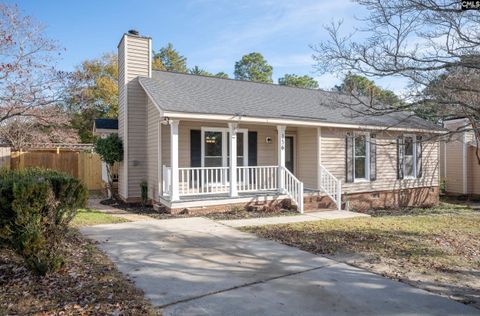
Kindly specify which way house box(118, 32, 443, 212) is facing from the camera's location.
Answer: facing the viewer and to the right of the viewer

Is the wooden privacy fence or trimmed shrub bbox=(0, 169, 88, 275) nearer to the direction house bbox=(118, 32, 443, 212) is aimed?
the trimmed shrub

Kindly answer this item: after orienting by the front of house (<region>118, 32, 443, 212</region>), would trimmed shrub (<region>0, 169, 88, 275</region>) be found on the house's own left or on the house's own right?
on the house's own right

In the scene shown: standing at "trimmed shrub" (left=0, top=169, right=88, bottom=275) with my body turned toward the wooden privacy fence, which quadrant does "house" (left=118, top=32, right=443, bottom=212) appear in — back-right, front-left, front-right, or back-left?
front-right

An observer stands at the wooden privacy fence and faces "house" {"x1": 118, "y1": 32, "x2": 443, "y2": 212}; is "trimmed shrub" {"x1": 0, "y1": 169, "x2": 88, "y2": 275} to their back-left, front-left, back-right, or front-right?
front-right

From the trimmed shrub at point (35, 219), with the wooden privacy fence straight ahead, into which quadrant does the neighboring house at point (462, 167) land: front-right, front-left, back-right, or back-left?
front-right

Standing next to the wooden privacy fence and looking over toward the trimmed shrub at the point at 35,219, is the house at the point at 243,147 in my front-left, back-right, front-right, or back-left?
front-left

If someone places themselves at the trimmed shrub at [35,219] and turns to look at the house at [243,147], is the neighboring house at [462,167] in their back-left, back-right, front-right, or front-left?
front-right

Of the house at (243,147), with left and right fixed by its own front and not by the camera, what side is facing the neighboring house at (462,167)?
left

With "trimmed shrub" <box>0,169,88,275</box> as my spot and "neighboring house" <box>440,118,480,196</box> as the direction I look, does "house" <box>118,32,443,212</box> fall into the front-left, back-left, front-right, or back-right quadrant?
front-left

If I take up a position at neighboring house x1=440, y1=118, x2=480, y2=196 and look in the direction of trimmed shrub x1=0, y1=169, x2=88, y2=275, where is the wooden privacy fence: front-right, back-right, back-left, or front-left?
front-right
